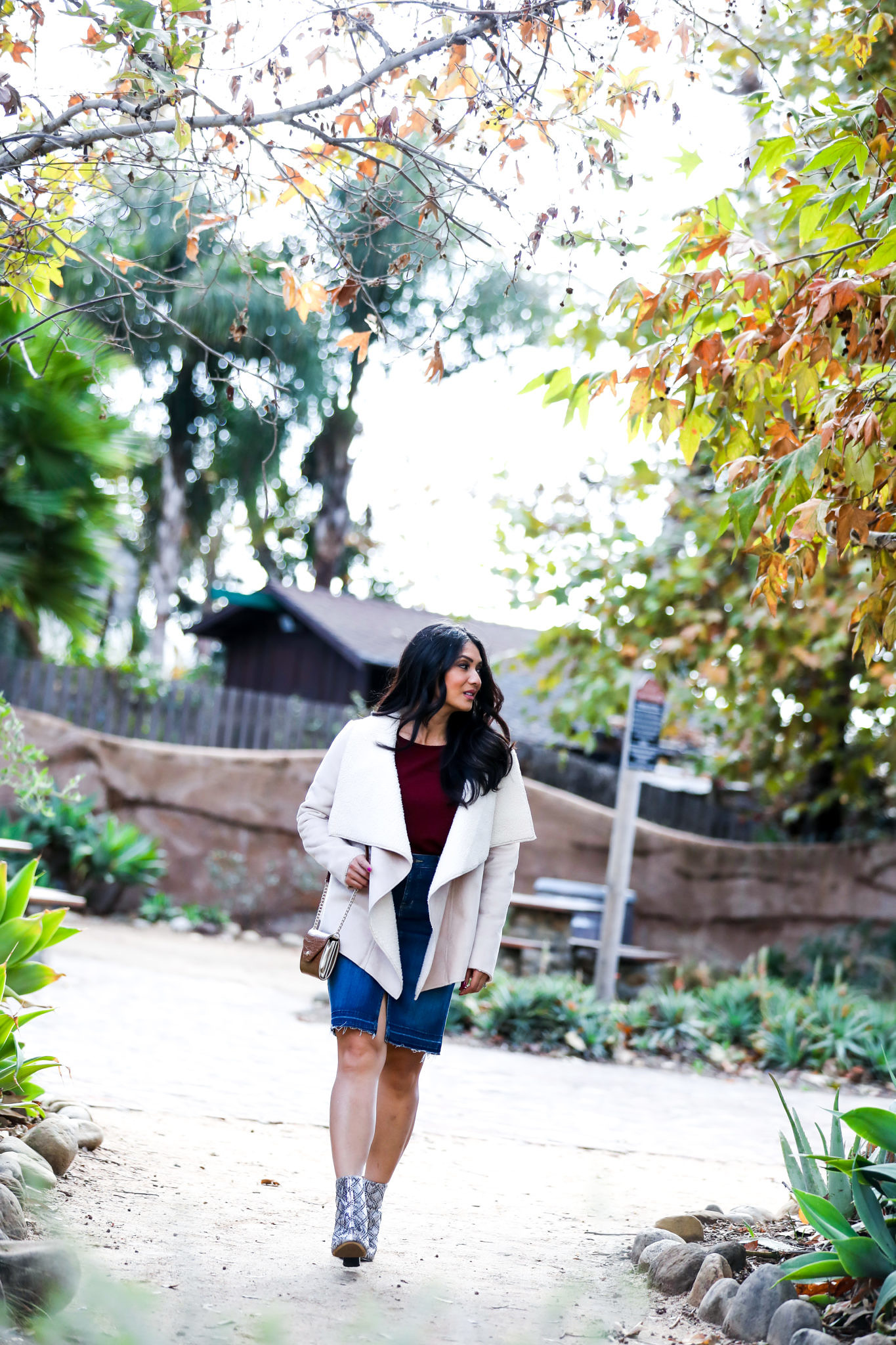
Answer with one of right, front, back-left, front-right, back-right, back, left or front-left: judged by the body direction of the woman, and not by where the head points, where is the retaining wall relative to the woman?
back

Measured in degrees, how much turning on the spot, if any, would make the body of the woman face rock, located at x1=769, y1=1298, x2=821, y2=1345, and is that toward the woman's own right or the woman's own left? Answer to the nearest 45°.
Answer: approximately 45° to the woman's own left

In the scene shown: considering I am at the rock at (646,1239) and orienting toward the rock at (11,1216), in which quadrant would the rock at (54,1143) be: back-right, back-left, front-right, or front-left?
front-right

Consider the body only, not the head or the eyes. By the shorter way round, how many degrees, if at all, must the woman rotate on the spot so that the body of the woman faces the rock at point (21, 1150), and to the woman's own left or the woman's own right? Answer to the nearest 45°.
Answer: approximately 90° to the woman's own right

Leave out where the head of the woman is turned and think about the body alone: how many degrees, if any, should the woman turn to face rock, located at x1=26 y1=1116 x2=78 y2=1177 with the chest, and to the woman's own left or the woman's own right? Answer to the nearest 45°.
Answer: approximately 90° to the woman's own right

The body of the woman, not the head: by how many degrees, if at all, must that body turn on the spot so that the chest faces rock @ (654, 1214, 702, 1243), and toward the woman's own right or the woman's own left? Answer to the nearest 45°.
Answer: approximately 90° to the woman's own left

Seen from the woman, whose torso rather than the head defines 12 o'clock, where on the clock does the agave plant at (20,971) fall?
The agave plant is roughly at 4 o'clock from the woman.

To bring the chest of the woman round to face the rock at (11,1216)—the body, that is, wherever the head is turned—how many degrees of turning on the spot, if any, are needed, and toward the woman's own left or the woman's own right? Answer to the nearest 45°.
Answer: approximately 45° to the woman's own right

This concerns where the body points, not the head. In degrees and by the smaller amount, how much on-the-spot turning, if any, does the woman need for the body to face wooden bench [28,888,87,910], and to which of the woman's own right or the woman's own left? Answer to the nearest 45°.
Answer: approximately 135° to the woman's own right

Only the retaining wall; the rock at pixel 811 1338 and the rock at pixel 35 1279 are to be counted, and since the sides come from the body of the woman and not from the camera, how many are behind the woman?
1

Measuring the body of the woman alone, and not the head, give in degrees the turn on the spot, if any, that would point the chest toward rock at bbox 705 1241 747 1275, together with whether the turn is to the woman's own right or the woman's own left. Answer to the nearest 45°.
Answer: approximately 90° to the woman's own left

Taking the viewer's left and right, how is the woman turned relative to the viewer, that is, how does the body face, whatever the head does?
facing the viewer

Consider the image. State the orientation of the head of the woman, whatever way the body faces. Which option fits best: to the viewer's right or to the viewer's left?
to the viewer's right

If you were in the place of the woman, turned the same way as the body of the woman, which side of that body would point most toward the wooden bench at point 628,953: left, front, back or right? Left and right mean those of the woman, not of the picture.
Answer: back

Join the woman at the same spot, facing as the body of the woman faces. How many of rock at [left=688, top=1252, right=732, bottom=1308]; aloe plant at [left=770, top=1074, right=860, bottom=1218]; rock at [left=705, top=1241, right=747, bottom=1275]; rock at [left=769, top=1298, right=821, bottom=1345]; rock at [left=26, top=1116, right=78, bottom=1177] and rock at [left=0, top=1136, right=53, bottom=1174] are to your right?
2
